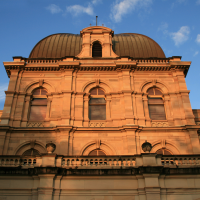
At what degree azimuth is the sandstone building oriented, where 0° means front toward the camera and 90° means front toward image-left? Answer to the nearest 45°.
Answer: approximately 0°
